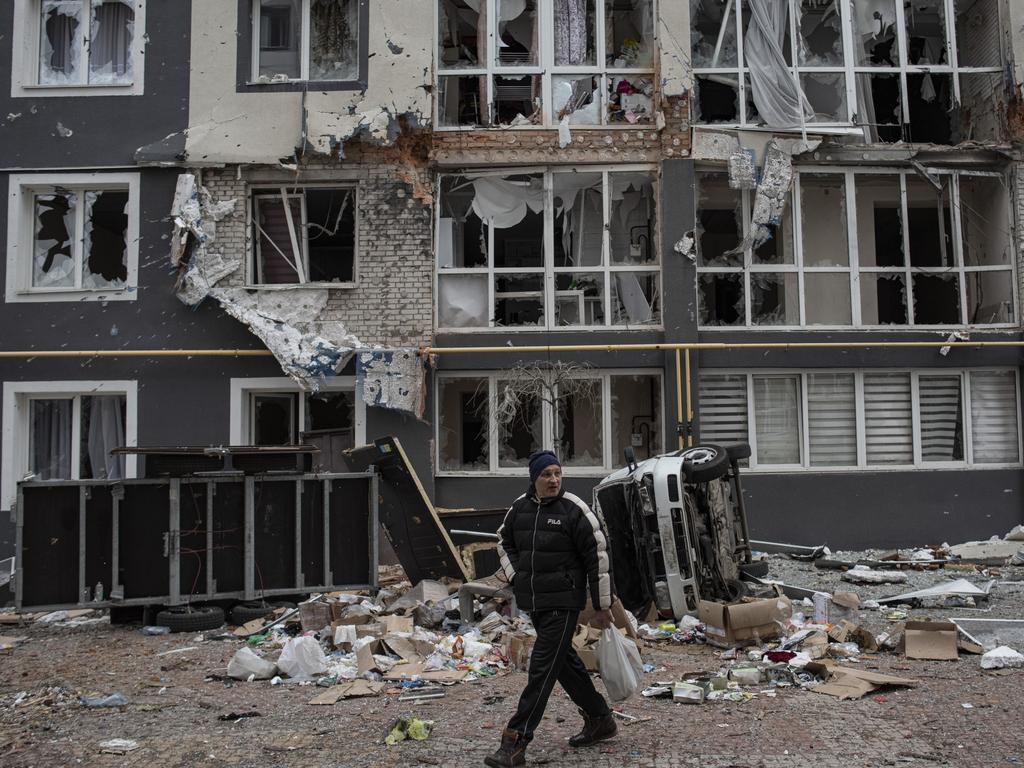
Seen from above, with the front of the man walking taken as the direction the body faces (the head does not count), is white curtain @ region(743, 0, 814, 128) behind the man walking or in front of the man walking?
behind

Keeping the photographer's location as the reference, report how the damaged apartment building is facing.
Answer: facing the viewer

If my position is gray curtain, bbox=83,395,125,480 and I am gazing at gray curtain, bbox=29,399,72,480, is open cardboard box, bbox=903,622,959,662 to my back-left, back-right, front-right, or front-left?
back-left

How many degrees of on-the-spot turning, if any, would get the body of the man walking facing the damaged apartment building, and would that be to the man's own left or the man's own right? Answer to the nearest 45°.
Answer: approximately 135° to the man's own right

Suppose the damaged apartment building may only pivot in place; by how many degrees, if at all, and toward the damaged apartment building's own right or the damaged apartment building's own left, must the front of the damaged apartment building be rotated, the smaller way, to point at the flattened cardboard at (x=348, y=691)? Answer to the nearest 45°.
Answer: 0° — it already faces it

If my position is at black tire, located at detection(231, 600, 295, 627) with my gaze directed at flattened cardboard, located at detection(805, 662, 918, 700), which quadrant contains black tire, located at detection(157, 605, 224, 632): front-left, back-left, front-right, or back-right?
back-right

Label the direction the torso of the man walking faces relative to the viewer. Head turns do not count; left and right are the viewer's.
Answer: facing the viewer and to the left of the viewer

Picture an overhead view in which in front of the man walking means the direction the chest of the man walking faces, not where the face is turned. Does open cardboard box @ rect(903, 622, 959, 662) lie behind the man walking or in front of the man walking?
behind

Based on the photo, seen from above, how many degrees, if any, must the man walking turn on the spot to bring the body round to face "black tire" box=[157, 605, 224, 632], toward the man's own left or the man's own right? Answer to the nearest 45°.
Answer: approximately 90° to the man's own right

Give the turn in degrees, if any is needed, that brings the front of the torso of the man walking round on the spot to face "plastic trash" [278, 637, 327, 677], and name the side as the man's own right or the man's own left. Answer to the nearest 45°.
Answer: approximately 90° to the man's own right

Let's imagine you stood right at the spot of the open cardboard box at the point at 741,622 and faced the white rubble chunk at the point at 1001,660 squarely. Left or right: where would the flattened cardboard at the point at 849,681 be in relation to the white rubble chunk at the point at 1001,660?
right

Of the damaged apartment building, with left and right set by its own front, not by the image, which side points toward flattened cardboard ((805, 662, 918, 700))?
front

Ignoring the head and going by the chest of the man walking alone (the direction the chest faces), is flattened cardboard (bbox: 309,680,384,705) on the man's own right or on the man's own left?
on the man's own right

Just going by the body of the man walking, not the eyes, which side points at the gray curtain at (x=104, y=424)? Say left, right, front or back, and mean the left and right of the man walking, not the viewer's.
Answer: right

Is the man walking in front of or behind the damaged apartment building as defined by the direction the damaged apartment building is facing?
in front

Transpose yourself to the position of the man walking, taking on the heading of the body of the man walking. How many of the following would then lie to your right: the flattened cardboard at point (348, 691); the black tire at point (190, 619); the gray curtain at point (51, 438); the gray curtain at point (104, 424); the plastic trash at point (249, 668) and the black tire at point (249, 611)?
6

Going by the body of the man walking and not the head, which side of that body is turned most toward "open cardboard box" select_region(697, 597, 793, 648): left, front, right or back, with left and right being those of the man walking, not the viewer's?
back

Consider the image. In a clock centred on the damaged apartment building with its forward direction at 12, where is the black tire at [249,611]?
The black tire is roughly at 1 o'clock from the damaged apartment building.
